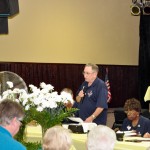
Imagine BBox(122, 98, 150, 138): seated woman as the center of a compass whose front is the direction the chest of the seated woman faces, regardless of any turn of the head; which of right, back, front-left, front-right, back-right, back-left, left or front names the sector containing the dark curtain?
back-right

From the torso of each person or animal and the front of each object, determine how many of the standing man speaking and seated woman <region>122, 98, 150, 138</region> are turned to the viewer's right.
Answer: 0

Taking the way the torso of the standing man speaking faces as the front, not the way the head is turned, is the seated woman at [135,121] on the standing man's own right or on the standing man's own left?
on the standing man's own left

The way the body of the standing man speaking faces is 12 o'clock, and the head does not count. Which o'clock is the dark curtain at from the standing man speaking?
The dark curtain is roughly at 5 o'clock from the standing man speaking.

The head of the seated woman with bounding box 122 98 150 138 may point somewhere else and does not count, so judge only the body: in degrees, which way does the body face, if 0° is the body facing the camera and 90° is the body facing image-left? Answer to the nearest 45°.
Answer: approximately 45°

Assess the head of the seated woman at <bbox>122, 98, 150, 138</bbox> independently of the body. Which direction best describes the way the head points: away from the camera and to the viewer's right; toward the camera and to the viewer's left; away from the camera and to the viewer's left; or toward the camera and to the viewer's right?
toward the camera and to the viewer's left

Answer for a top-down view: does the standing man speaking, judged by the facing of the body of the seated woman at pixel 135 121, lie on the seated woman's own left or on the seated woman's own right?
on the seated woman's own right

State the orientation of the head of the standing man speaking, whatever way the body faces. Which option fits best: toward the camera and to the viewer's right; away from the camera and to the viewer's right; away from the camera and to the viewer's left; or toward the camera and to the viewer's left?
toward the camera and to the viewer's left

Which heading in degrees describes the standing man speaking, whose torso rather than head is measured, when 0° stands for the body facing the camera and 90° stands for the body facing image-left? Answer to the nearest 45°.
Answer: approximately 45°
